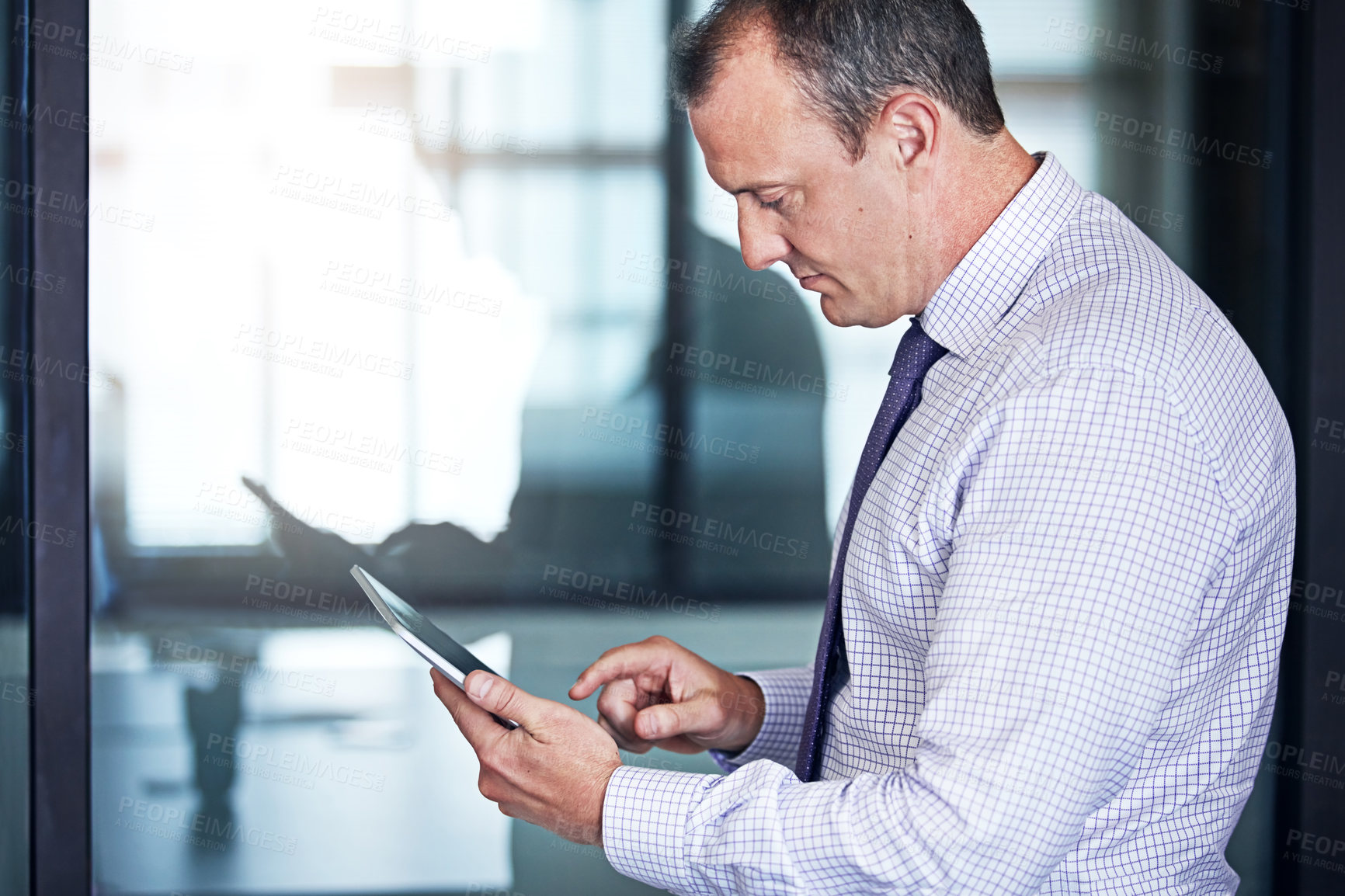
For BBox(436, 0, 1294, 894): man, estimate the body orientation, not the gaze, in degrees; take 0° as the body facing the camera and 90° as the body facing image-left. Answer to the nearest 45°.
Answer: approximately 90°

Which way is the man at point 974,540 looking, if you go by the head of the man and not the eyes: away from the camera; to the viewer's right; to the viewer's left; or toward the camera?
to the viewer's left
